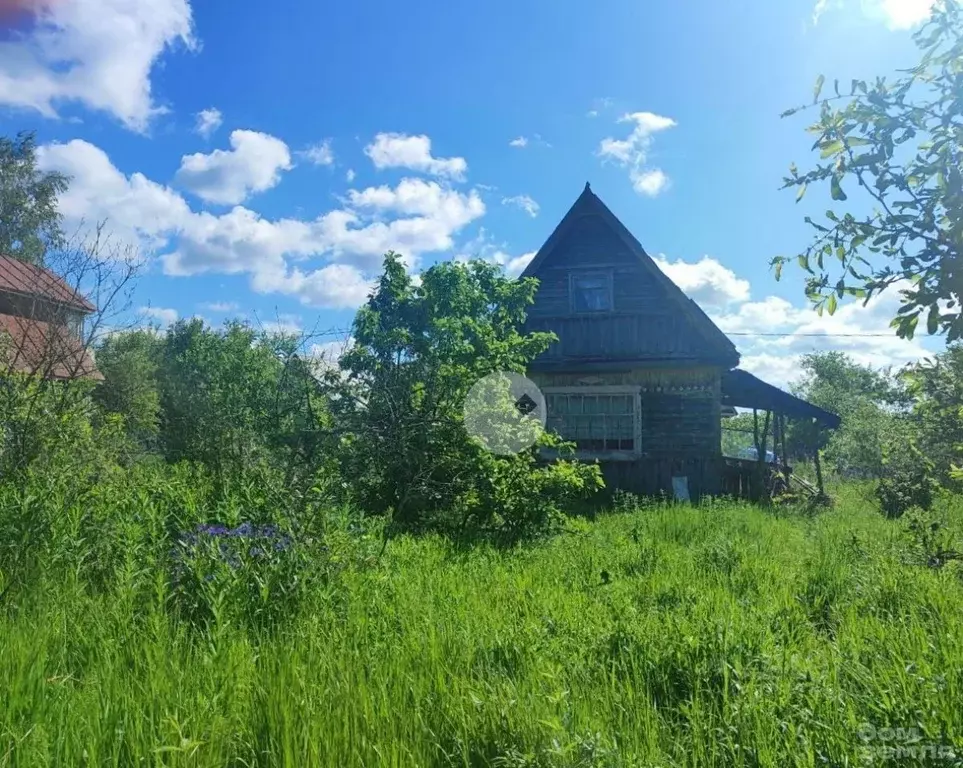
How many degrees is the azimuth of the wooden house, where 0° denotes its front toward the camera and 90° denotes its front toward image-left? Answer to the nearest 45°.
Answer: approximately 0°

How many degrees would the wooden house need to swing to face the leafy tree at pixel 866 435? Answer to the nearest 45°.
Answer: approximately 135° to its left

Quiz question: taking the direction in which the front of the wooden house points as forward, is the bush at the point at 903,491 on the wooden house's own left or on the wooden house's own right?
on the wooden house's own left

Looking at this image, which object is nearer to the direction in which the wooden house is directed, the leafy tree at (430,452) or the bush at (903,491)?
the leafy tree
